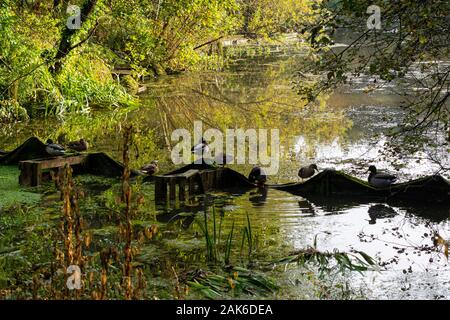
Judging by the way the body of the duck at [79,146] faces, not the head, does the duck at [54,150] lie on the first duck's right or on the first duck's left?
on the first duck's right

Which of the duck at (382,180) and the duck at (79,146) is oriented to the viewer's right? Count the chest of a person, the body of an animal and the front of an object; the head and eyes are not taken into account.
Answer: the duck at (79,146)

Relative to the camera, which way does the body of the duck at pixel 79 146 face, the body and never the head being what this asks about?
to the viewer's right

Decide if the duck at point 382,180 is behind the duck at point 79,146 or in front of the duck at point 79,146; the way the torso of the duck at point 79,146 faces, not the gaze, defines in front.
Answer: in front

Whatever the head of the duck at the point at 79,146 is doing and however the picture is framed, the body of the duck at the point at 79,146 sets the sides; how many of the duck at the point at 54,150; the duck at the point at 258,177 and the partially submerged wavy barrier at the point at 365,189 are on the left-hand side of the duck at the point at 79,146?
0

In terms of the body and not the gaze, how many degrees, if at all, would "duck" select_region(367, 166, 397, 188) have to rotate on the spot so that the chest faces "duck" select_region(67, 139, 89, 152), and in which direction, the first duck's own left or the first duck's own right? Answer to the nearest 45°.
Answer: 0° — it already faces it

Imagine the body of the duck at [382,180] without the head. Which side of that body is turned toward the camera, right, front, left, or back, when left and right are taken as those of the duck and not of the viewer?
left
